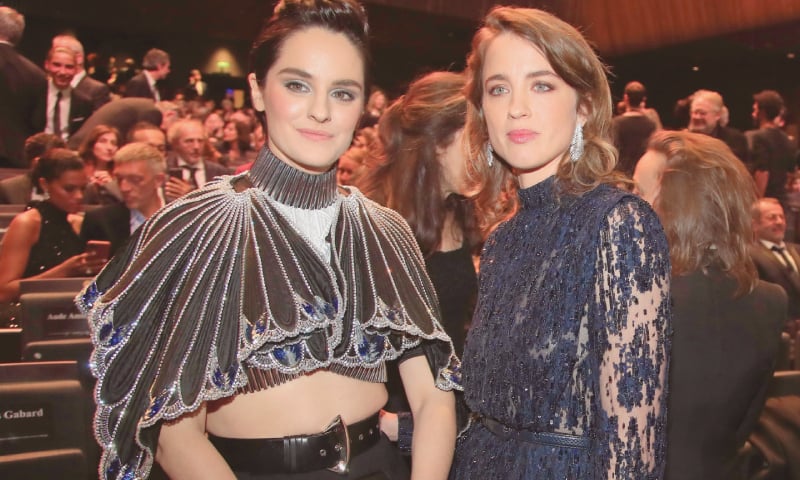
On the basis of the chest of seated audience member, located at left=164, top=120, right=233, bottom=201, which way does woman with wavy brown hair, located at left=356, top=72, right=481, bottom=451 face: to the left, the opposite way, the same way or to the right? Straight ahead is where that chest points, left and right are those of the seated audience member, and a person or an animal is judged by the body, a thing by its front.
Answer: to the left

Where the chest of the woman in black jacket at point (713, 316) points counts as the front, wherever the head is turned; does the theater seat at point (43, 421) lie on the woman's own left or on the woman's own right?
on the woman's own left

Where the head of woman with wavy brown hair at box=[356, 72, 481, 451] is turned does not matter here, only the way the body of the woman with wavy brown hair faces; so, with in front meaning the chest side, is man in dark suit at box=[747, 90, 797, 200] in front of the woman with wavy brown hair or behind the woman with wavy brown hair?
in front

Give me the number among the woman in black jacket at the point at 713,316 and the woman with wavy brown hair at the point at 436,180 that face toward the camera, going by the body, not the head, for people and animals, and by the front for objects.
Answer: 0

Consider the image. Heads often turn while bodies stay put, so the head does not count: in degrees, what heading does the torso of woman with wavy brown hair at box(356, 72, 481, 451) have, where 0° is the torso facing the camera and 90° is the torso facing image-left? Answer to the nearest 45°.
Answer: approximately 225°

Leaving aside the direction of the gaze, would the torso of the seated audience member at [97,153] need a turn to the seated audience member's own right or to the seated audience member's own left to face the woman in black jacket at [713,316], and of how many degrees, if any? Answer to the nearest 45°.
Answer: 0° — they already face them

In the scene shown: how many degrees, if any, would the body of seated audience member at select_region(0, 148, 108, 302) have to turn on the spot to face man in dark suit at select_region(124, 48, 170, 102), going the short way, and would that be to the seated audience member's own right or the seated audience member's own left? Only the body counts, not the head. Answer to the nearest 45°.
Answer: approximately 135° to the seated audience member's own left
